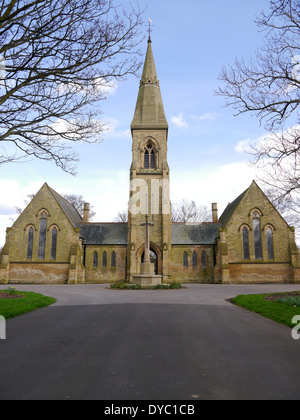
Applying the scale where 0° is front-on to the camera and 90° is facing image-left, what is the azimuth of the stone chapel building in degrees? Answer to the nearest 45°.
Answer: approximately 0°
